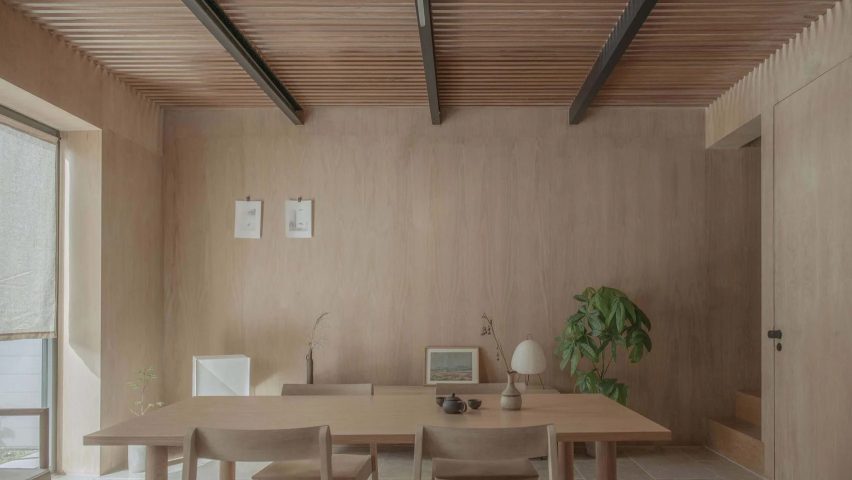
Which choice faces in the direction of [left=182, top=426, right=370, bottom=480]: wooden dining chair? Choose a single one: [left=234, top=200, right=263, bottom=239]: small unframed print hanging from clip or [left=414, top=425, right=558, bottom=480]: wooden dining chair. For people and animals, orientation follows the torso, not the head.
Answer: the small unframed print hanging from clip

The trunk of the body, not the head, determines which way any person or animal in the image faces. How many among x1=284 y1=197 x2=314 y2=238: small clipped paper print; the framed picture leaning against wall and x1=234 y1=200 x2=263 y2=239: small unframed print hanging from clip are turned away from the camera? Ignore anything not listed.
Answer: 0

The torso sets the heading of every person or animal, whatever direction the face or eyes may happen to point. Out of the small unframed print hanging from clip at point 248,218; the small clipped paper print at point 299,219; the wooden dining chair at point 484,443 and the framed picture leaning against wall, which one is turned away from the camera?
the wooden dining chair

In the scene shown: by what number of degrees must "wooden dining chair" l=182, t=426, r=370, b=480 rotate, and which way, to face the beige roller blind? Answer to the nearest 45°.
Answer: approximately 90° to its left

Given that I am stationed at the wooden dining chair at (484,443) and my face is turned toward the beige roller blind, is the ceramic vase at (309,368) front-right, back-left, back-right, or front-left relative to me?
front-right

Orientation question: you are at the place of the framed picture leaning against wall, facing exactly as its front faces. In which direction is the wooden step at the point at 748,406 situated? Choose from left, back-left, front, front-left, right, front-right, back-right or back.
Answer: left

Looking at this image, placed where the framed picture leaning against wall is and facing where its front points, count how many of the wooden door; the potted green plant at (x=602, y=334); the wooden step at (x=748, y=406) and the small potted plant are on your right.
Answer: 1

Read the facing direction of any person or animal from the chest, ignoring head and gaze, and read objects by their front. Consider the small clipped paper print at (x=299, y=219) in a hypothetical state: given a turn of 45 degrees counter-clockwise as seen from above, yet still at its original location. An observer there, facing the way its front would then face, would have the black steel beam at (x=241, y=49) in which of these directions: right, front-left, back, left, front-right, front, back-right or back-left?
front-right

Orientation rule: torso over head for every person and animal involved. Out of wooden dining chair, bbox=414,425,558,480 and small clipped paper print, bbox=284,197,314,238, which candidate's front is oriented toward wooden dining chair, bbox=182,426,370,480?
the small clipped paper print

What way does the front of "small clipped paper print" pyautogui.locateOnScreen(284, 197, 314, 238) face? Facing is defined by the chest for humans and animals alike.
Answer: toward the camera

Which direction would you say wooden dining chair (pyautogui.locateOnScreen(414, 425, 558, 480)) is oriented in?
away from the camera

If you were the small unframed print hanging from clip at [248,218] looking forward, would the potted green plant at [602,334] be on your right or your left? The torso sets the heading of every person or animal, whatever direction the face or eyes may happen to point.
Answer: on your left

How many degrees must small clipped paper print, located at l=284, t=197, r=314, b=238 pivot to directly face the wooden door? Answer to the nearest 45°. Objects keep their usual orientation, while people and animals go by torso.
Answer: approximately 45° to its left

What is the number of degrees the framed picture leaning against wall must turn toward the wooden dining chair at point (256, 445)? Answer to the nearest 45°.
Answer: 0° — it already faces it

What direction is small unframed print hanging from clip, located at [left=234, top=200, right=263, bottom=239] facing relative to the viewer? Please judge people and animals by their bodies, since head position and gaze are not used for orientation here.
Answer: toward the camera

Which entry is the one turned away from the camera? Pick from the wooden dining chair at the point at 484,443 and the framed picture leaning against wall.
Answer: the wooden dining chair

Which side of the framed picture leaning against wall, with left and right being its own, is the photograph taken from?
front

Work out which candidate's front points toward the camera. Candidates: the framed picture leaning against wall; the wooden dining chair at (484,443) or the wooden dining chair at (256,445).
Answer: the framed picture leaning against wall

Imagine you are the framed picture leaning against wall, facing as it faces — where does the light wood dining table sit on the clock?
The light wood dining table is roughly at 12 o'clock from the framed picture leaning against wall.

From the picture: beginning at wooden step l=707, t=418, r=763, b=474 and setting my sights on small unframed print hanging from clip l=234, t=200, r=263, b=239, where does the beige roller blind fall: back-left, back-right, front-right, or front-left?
front-left
